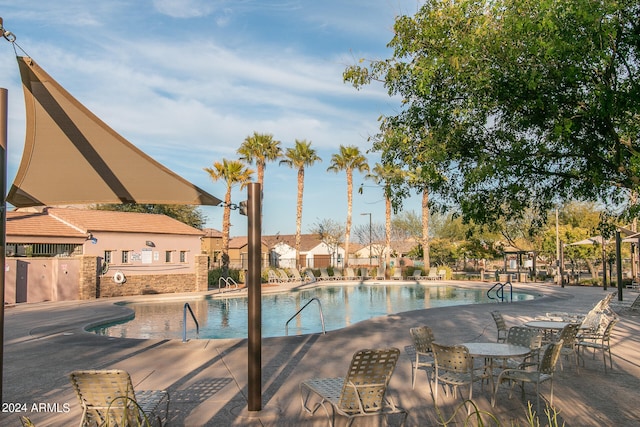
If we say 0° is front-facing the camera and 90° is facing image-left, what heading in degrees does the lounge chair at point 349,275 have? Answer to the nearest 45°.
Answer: approximately 315°

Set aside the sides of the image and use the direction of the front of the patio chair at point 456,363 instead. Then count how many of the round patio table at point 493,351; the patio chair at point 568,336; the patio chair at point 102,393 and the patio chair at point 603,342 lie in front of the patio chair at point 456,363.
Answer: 3

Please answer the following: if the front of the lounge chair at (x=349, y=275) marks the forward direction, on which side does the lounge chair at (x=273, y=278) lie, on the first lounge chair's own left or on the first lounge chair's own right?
on the first lounge chair's own right

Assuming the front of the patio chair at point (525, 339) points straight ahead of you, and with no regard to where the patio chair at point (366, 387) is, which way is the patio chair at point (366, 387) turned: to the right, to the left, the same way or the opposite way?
to the right

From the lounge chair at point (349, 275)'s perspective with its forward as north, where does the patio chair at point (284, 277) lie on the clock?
The patio chair is roughly at 3 o'clock from the lounge chair.

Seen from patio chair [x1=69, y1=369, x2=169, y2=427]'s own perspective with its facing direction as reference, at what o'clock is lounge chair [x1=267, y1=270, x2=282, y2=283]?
The lounge chair is roughly at 11 o'clock from the patio chair.
